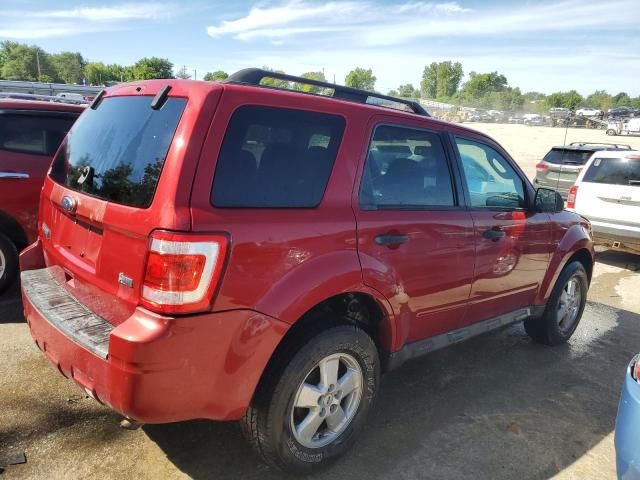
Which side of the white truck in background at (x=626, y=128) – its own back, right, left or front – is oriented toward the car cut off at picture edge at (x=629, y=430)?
left

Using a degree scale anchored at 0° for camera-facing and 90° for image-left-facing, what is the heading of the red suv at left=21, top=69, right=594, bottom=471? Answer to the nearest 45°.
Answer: approximately 225°

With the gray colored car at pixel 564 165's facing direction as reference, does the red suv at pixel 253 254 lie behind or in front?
behind

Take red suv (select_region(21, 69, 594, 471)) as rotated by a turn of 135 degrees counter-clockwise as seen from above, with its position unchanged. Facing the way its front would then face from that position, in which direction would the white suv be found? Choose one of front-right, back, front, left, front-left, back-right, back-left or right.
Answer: back-right

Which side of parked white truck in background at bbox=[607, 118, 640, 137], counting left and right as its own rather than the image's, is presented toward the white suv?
left

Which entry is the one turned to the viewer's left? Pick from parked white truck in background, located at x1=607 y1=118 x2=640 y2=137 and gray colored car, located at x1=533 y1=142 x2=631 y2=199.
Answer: the parked white truck in background

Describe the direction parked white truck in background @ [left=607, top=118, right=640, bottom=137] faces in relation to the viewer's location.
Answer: facing to the left of the viewer

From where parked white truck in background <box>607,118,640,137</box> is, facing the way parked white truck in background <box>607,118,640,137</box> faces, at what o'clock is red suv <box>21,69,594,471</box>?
The red suv is roughly at 9 o'clock from the parked white truck in background.

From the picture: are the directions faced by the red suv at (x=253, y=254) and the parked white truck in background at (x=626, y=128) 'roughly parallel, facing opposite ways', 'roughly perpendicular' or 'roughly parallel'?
roughly perpendicular

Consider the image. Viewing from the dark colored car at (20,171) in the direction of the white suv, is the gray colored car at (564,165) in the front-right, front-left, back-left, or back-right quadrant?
front-left
